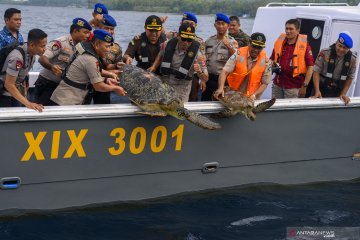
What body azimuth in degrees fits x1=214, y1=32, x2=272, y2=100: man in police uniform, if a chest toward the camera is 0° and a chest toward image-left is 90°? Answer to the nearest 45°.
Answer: approximately 0°

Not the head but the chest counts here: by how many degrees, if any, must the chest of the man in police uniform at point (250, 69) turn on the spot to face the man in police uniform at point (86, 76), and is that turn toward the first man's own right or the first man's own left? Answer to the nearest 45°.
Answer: approximately 45° to the first man's own right

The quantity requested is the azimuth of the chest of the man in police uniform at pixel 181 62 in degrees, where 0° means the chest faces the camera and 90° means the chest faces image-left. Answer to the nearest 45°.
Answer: approximately 0°

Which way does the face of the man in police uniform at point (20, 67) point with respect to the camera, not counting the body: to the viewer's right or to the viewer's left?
to the viewer's right

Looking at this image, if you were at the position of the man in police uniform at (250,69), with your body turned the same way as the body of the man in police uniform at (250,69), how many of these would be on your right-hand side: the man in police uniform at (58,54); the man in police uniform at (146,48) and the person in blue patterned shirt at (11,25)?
3

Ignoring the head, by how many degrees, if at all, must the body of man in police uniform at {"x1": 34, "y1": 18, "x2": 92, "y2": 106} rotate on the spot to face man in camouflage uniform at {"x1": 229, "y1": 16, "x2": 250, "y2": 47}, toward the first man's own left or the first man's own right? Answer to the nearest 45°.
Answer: approximately 90° to the first man's own left

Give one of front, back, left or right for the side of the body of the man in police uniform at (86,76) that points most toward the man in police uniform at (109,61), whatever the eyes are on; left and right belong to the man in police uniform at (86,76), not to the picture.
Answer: left

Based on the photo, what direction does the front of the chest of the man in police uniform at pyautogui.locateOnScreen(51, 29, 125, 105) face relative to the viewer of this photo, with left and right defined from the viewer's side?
facing to the right of the viewer

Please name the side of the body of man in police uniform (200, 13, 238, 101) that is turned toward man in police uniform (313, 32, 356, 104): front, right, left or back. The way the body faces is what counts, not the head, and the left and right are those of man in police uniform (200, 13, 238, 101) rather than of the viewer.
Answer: left

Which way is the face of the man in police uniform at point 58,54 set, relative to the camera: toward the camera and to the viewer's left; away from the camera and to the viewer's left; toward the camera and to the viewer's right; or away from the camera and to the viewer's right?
toward the camera and to the viewer's right
